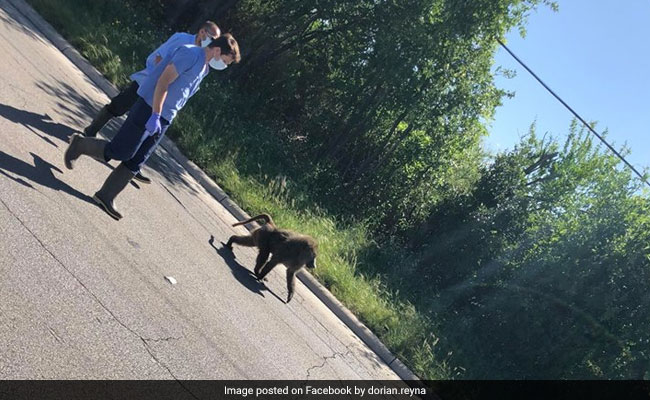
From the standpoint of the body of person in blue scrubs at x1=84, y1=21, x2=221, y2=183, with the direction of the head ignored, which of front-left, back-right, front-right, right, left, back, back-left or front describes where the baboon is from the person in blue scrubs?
front

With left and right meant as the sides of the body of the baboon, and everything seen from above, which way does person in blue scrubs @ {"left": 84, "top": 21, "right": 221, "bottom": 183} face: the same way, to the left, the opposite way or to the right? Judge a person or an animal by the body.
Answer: the same way

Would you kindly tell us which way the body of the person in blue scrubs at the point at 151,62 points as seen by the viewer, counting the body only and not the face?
to the viewer's right

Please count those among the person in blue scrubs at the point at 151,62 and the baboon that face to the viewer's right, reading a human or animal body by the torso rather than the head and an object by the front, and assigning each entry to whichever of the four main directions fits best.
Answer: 2

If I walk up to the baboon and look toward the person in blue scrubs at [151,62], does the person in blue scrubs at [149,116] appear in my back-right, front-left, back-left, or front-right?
front-left

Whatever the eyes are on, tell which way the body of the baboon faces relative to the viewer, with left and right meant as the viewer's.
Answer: facing to the right of the viewer

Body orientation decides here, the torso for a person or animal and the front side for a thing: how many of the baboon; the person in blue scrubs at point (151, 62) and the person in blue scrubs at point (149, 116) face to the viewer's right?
3

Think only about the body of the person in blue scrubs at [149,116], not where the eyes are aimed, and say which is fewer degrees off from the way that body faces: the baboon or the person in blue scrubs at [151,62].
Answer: the baboon

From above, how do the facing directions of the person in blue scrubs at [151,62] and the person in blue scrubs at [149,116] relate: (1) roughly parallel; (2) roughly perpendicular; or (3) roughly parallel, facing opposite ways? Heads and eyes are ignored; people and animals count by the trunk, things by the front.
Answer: roughly parallel

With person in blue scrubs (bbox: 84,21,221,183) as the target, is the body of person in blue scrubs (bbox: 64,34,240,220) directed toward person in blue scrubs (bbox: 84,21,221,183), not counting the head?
no

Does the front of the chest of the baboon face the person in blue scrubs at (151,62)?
no

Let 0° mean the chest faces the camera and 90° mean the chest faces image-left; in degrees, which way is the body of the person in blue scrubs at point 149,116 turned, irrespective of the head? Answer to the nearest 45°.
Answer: approximately 270°
